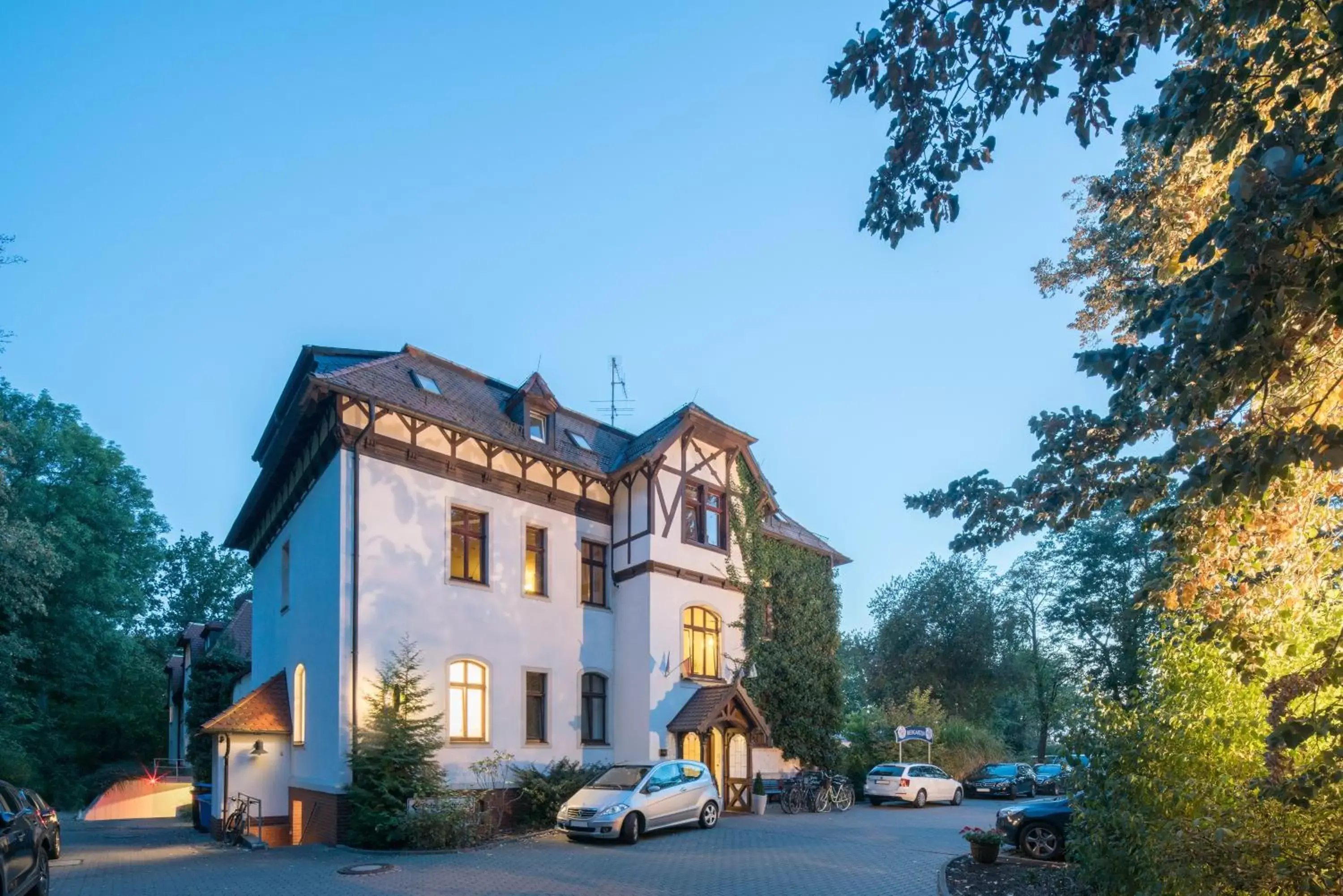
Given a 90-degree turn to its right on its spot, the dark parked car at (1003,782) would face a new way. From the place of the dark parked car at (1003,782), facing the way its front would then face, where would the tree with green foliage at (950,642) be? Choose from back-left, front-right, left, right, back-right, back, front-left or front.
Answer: front-right

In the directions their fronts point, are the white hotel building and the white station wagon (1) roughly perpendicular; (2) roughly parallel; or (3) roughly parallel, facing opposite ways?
roughly perpendicular

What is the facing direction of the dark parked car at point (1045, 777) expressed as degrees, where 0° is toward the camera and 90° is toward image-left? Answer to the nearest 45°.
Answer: approximately 45°

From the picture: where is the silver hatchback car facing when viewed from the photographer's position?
facing the viewer and to the left of the viewer

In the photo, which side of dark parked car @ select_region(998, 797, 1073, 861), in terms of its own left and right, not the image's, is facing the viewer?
left

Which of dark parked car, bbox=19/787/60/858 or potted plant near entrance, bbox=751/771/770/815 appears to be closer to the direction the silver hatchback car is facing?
the dark parked car

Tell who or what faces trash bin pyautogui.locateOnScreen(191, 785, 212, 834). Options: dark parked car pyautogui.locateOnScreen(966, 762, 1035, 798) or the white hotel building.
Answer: the dark parked car

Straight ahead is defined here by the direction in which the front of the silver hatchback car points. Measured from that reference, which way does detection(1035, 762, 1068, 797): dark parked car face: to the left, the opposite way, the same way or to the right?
the same way

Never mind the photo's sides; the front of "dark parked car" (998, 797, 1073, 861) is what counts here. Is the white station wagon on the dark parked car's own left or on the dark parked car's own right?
on the dark parked car's own right
